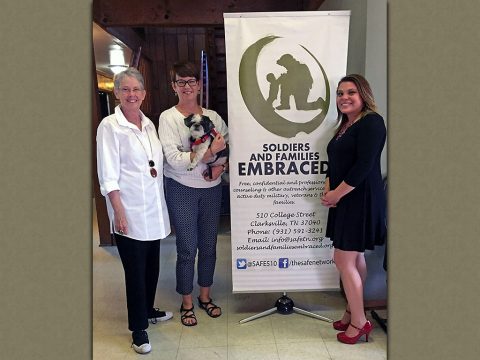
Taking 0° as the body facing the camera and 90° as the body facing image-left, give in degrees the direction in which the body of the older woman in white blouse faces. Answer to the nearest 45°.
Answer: approximately 315°

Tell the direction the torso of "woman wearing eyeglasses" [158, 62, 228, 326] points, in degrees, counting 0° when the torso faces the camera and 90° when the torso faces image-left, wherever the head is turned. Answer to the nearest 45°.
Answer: approximately 0°

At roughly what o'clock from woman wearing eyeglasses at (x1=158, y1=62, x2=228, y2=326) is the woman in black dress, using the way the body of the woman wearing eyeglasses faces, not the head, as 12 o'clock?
The woman in black dress is roughly at 10 o'clock from the woman wearing eyeglasses.

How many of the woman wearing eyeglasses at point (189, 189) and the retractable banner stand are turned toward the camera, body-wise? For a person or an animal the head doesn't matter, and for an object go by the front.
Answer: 2
